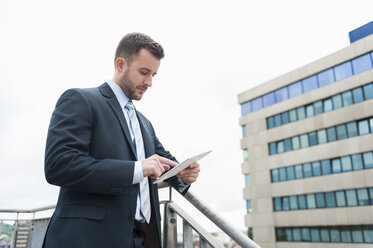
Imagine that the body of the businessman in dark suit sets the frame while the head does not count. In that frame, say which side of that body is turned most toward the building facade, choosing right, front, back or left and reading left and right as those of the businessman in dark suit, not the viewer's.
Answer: left

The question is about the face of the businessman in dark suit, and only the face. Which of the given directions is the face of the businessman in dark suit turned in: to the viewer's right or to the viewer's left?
to the viewer's right

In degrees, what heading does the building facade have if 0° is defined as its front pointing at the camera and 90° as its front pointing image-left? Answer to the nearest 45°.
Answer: approximately 45°

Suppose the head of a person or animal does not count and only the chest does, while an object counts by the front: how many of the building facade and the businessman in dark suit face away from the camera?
0

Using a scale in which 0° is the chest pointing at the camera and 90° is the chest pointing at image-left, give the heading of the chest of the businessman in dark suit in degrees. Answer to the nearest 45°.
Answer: approximately 315°

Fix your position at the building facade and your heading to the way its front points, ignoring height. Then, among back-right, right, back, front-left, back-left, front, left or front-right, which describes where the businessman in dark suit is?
front-left
